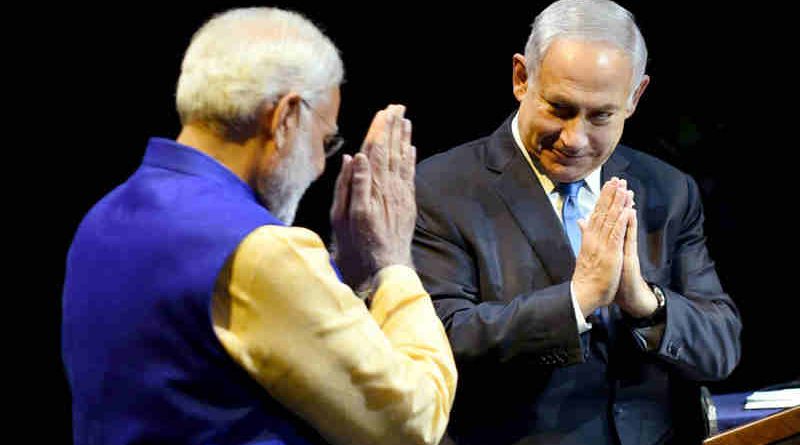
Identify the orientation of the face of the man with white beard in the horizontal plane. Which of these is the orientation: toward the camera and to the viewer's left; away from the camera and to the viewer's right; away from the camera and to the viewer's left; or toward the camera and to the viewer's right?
away from the camera and to the viewer's right

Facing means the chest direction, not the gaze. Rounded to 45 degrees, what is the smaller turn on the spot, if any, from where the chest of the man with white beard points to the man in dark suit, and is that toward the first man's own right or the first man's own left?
0° — they already face them

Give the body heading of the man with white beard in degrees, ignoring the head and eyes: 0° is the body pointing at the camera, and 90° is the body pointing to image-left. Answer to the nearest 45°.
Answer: approximately 225°
